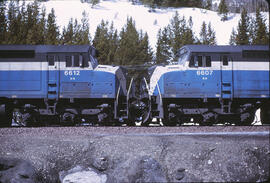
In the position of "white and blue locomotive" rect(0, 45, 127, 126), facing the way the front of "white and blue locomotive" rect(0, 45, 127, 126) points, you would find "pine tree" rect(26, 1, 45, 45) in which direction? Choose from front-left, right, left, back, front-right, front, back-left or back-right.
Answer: left

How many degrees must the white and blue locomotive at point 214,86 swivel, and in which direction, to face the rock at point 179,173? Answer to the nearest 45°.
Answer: approximately 90° to its left

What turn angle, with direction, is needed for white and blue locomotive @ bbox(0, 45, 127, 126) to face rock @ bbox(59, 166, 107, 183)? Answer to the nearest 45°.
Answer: approximately 90° to its right

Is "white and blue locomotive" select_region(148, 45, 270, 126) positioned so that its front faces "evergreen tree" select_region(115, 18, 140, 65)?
no

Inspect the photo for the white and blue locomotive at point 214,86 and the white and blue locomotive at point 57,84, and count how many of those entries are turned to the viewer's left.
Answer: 1

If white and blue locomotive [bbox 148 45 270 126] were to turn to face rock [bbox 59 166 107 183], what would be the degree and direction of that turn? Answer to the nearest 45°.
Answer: approximately 90° to its left

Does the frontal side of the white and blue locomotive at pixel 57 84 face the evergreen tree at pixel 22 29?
no

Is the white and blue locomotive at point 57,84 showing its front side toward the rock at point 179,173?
no

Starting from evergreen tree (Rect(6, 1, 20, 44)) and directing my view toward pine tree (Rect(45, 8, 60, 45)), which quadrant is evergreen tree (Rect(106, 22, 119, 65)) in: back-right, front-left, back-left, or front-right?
front-right

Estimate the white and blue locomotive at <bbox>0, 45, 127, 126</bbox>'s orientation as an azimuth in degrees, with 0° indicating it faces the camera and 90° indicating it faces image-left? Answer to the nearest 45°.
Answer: approximately 270°

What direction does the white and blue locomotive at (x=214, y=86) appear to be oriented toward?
to the viewer's left

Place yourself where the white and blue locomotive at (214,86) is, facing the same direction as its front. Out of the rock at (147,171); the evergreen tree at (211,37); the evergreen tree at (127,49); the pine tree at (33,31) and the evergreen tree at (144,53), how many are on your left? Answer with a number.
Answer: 1
